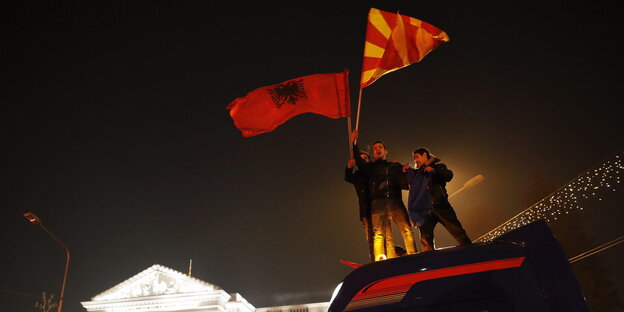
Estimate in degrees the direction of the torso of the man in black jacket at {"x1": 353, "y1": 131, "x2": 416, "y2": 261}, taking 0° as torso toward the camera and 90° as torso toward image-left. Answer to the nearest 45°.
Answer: approximately 0°

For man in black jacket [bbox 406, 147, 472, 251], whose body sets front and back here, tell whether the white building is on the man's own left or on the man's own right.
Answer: on the man's own right

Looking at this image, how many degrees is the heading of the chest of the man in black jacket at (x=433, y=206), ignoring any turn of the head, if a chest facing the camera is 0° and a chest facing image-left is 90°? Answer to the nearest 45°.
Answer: approximately 45°
